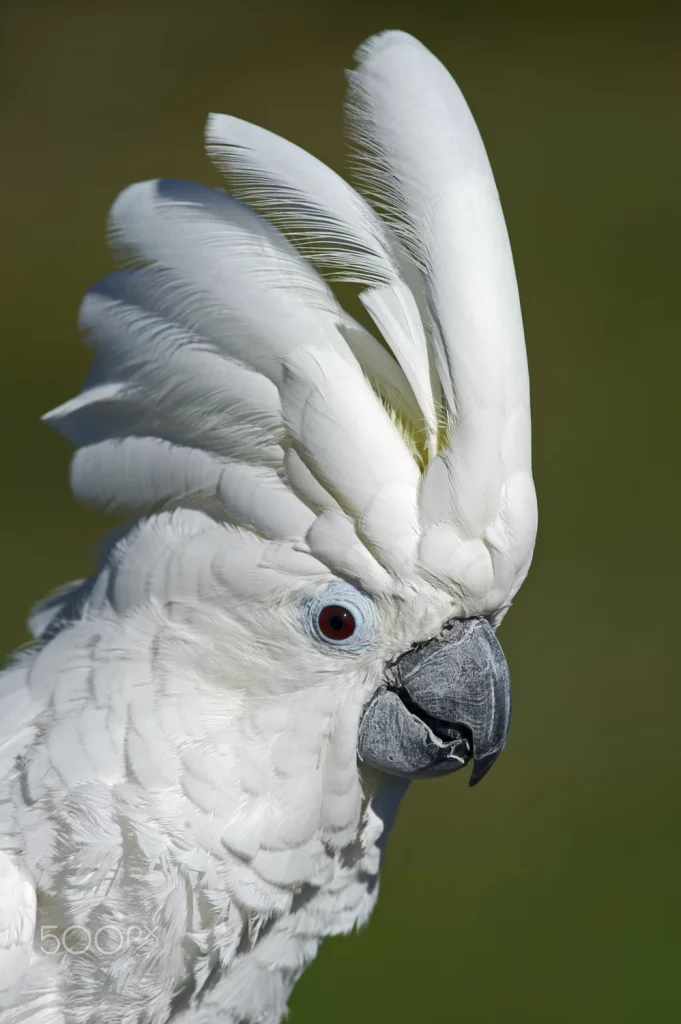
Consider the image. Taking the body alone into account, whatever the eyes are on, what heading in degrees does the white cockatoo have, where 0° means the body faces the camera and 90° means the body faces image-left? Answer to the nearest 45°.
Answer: approximately 270°
